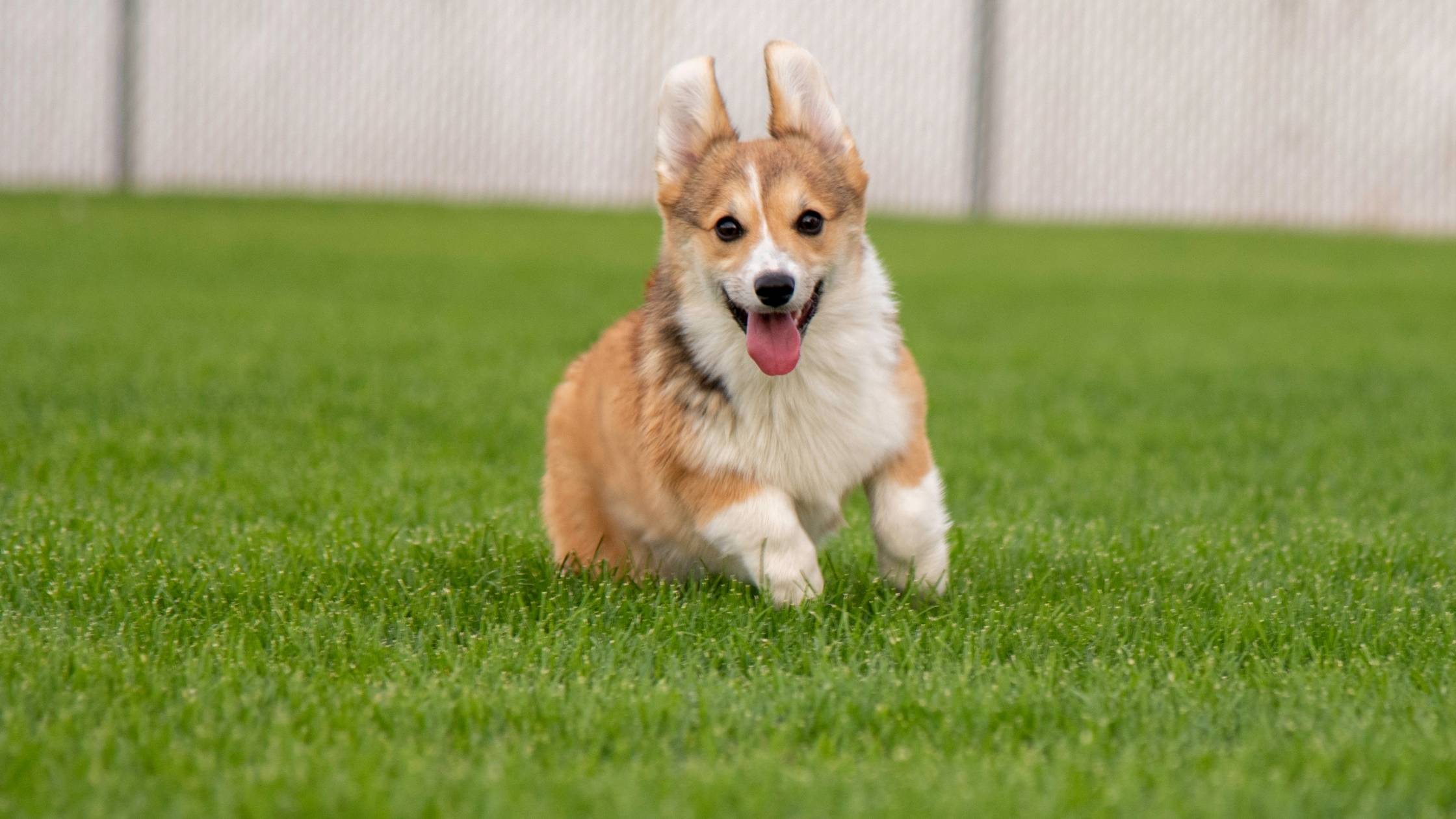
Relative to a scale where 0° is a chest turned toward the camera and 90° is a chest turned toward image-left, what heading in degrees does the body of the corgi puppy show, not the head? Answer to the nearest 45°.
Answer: approximately 315°
